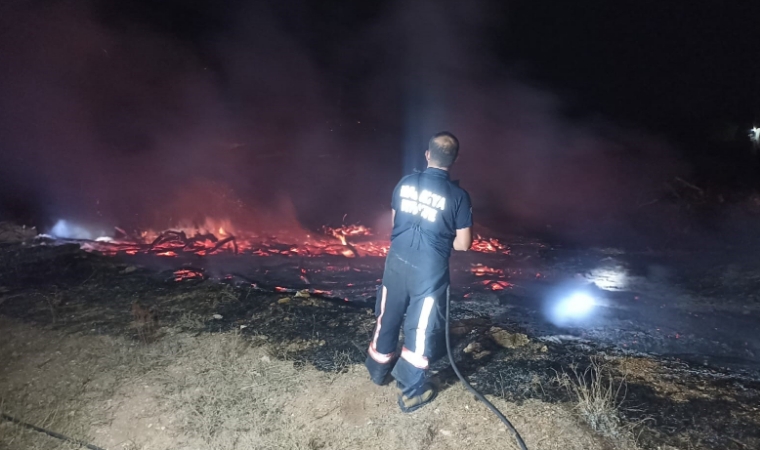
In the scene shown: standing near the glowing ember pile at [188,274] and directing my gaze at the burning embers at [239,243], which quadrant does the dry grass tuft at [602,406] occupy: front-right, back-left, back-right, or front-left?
back-right

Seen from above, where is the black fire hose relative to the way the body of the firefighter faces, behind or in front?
behind

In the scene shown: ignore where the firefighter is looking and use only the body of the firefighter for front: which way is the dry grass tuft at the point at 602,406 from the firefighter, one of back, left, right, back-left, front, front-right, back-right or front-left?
front-right

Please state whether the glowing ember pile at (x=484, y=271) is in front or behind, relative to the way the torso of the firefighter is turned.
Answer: in front

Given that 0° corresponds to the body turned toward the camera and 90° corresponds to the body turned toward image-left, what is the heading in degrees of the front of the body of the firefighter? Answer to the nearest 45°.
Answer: approximately 225°

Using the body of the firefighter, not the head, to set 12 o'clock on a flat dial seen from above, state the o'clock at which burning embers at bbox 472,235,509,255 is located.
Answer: The burning embers is roughly at 11 o'clock from the firefighter.

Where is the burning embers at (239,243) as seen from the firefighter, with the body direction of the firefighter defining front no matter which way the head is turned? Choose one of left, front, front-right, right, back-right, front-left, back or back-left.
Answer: left
